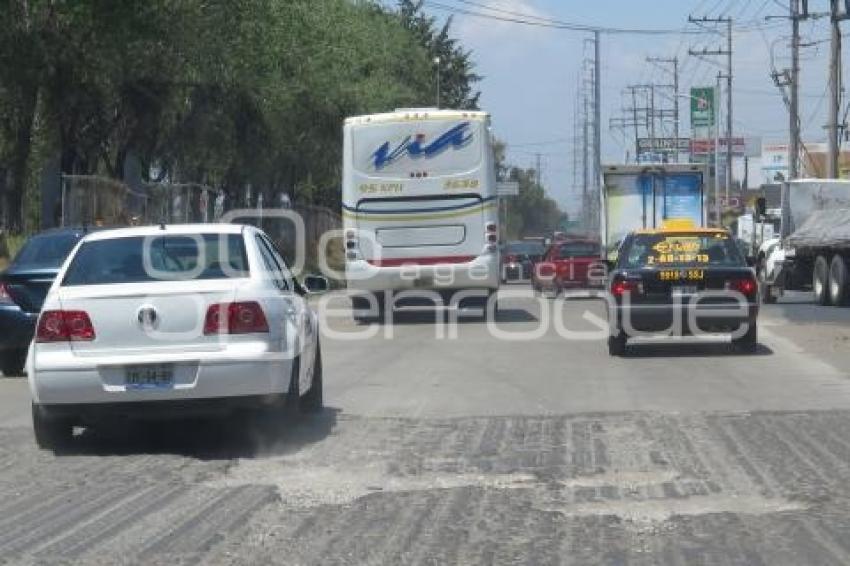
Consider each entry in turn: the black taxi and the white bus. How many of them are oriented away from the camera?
2

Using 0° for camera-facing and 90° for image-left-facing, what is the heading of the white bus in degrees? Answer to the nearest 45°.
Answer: approximately 180°

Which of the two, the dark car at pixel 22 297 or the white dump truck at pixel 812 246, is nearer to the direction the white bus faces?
the white dump truck

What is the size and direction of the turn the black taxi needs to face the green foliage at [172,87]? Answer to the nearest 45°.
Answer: approximately 45° to its left

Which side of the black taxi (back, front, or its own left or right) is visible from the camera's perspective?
back

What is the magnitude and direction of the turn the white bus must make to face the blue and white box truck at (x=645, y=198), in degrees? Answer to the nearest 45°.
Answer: approximately 45° to its right

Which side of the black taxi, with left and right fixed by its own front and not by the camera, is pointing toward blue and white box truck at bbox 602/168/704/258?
front
